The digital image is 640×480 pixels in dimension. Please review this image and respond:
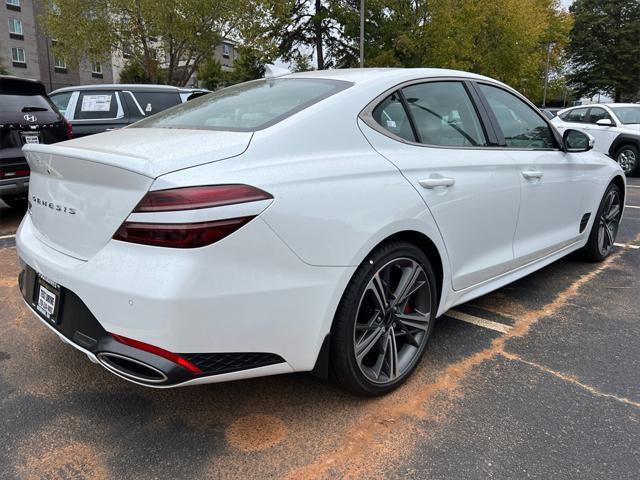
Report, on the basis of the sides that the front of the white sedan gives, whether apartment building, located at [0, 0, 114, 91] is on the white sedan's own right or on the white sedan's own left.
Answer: on the white sedan's own left

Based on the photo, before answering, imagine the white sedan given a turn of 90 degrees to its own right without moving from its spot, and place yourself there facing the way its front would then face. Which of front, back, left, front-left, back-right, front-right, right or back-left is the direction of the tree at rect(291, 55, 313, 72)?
back-left

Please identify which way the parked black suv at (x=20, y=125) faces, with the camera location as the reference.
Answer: facing away from the viewer and to the left of the viewer

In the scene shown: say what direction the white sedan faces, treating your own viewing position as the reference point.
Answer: facing away from the viewer and to the right of the viewer

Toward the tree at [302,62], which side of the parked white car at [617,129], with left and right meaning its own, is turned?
back

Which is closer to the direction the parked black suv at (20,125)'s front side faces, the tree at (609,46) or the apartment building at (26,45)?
the apartment building

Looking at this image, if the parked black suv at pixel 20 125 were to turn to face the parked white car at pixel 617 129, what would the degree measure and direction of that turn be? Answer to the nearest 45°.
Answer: approximately 135° to its right

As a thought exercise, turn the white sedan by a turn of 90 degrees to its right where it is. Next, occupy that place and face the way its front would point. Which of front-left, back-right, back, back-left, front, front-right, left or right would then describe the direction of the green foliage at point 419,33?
back-left

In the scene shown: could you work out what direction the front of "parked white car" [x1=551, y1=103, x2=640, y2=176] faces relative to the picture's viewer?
facing the viewer and to the right of the viewer
